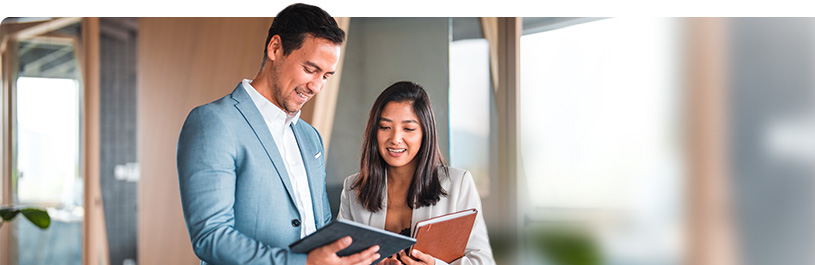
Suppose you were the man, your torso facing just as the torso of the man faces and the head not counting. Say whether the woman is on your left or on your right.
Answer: on your left

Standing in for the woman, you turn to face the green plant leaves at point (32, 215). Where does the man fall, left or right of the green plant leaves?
left

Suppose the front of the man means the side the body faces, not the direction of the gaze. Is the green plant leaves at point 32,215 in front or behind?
behind

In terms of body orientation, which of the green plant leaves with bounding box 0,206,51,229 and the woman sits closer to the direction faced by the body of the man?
the woman

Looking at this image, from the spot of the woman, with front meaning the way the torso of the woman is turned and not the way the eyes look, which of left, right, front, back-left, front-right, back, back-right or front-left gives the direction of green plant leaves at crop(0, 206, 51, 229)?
right

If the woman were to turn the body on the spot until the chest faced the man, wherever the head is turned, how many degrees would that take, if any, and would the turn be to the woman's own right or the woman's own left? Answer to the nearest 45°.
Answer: approximately 45° to the woman's own right

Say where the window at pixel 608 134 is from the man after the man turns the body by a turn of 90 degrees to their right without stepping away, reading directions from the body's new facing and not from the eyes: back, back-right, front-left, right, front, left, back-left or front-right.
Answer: back-left

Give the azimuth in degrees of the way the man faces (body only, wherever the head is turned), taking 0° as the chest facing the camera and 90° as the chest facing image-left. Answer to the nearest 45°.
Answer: approximately 315°

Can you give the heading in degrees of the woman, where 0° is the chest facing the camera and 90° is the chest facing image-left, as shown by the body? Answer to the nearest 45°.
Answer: approximately 0°

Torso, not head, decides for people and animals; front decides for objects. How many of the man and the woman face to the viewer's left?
0
